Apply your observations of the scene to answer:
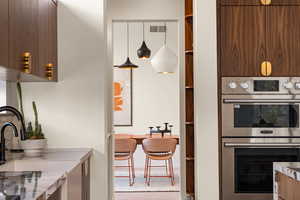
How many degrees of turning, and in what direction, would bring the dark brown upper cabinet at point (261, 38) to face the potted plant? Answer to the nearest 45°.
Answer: approximately 45° to its right

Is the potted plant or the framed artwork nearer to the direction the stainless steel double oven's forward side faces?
the potted plant

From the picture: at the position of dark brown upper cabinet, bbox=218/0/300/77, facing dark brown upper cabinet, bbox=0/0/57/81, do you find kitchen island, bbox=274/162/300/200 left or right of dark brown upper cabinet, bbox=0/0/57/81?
left

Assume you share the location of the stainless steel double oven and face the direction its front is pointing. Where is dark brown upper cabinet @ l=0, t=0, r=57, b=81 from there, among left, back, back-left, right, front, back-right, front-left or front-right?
front-right

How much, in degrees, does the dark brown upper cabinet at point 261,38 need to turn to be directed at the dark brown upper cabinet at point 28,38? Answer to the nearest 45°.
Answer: approximately 45° to its right

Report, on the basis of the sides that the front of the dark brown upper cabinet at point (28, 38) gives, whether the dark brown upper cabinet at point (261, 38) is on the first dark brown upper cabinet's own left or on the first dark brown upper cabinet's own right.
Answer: on the first dark brown upper cabinet's own left

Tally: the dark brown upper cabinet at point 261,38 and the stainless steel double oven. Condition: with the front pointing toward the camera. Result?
2

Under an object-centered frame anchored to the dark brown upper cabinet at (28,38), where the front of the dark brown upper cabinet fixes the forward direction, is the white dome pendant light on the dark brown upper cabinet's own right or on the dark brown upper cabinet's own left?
on the dark brown upper cabinet's own left

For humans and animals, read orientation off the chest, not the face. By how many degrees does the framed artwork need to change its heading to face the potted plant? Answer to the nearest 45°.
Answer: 0° — it already faces it

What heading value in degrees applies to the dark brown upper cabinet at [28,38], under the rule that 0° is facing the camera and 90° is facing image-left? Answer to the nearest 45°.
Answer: approximately 315°
